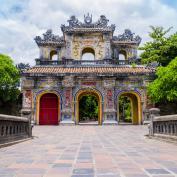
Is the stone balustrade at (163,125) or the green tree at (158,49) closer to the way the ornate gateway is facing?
the stone balustrade

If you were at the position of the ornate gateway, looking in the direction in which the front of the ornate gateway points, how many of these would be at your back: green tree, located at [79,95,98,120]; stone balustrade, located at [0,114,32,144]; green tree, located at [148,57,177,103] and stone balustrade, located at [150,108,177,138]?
1

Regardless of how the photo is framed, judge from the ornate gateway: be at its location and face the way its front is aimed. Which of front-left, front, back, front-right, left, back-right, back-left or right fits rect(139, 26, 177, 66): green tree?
left

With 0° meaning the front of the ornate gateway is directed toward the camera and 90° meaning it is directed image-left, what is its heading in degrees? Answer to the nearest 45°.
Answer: approximately 0°

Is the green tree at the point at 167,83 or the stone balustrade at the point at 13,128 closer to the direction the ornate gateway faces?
the stone balustrade

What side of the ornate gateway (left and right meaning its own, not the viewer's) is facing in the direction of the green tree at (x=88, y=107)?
back

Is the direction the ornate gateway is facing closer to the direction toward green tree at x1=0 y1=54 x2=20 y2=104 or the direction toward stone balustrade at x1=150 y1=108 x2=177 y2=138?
the stone balustrade

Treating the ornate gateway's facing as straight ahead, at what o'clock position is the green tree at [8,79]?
The green tree is roughly at 3 o'clock from the ornate gateway.

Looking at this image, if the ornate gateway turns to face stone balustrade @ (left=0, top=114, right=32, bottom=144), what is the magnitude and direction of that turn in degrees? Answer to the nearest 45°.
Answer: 0° — it already faces it

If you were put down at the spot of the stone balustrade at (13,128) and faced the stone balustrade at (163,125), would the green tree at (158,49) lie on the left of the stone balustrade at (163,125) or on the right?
left

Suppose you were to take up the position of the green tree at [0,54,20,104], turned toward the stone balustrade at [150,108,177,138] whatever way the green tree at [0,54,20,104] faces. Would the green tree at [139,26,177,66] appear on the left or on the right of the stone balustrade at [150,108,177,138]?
left
